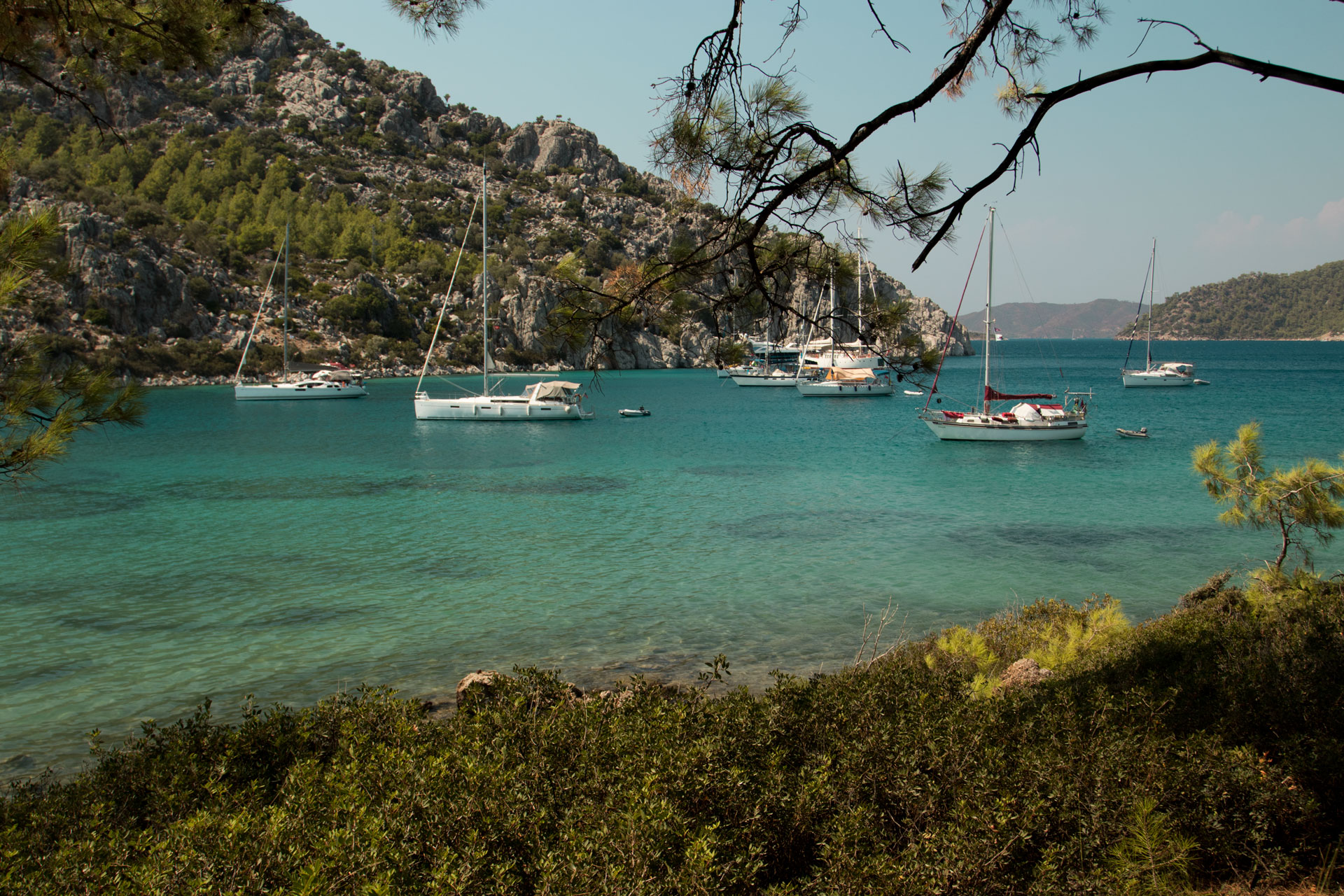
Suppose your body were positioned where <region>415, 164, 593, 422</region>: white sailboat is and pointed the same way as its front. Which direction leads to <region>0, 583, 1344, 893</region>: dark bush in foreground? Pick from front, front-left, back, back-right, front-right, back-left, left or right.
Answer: left

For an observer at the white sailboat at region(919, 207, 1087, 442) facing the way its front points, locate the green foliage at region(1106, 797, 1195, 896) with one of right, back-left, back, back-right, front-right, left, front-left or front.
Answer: left

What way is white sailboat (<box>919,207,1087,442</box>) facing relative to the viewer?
to the viewer's left

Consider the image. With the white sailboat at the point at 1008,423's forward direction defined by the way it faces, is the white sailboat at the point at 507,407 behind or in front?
in front

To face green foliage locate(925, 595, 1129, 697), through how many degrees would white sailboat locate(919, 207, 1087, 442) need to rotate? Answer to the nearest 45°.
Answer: approximately 90° to its left

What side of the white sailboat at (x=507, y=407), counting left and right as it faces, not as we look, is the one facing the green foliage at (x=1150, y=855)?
left

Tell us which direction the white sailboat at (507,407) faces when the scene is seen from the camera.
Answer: facing to the left of the viewer

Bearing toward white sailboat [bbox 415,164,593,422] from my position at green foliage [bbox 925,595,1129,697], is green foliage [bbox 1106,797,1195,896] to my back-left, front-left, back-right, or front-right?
back-left

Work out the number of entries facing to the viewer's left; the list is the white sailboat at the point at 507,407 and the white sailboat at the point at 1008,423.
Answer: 2
